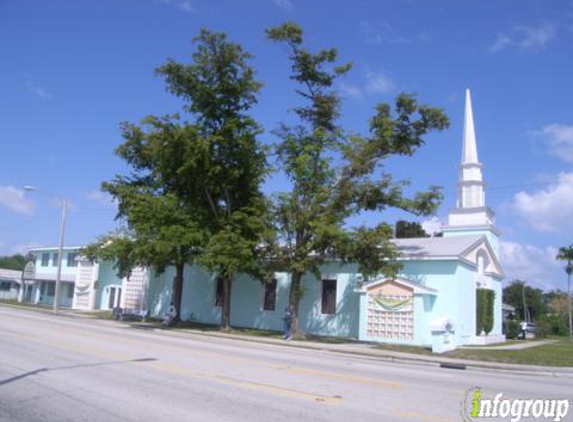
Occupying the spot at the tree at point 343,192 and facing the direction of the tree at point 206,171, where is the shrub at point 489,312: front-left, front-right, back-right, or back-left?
back-right

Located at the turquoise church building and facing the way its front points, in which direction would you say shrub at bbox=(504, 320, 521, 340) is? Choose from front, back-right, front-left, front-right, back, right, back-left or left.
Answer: left

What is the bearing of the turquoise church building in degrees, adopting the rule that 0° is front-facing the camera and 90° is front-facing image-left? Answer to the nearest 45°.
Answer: approximately 315°
